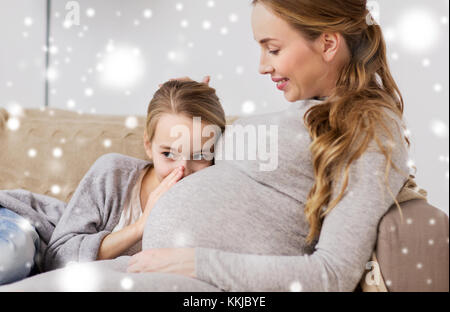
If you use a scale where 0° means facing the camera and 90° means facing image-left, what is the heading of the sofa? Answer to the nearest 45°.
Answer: approximately 0°

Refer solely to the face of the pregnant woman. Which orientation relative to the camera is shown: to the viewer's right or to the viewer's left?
to the viewer's left

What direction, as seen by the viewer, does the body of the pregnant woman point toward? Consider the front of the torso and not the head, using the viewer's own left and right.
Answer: facing to the left of the viewer
